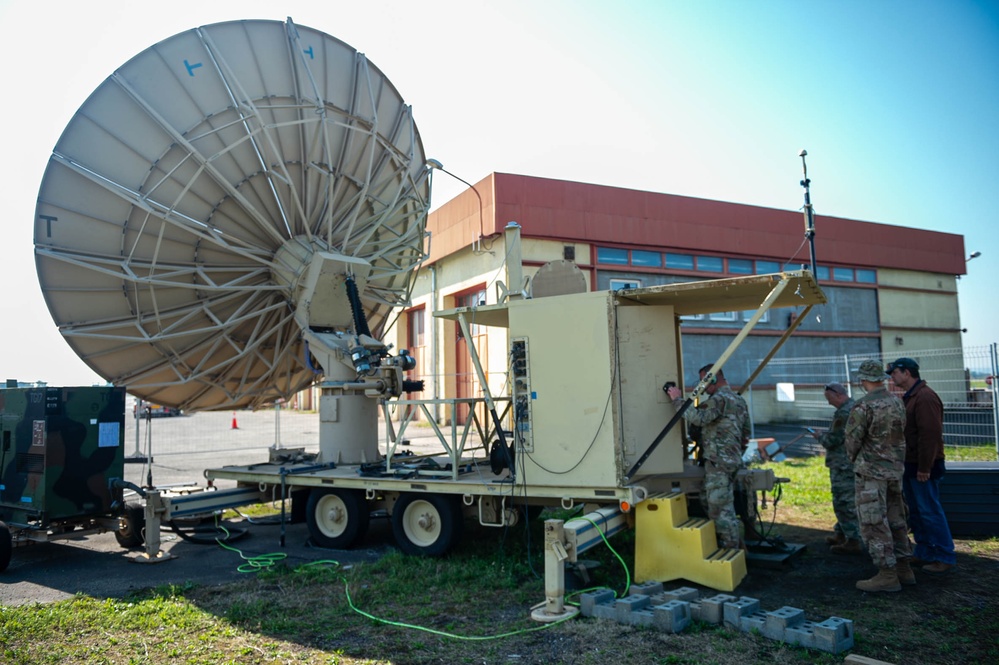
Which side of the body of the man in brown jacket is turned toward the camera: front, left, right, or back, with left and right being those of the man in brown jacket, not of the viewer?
left

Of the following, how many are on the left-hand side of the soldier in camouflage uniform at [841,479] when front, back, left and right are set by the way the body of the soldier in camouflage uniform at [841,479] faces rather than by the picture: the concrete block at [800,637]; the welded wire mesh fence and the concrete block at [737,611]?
2

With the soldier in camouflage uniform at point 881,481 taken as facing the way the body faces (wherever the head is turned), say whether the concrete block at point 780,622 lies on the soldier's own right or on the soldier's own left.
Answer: on the soldier's own left

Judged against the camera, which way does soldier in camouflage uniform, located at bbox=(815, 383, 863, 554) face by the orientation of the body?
to the viewer's left

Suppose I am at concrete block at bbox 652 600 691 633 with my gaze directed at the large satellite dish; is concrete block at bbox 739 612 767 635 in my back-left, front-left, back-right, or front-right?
back-right

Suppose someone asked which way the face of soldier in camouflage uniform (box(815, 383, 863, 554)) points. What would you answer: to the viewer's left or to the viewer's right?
to the viewer's left

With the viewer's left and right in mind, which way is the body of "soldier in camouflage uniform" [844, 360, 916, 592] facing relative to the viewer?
facing away from the viewer and to the left of the viewer

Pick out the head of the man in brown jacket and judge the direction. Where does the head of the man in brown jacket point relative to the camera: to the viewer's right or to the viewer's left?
to the viewer's left

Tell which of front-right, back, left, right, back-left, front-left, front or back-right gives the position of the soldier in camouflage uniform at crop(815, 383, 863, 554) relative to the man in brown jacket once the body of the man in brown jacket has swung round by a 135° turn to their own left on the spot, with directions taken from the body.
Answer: back

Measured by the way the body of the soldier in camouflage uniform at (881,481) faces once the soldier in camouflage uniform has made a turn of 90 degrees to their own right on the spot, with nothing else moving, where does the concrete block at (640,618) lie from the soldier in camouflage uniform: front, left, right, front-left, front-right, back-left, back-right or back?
back

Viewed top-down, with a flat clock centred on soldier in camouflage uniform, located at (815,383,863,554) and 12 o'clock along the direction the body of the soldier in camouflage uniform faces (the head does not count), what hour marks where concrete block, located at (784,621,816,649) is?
The concrete block is roughly at 9 o'clock from the soldier in camouflage uniform.
